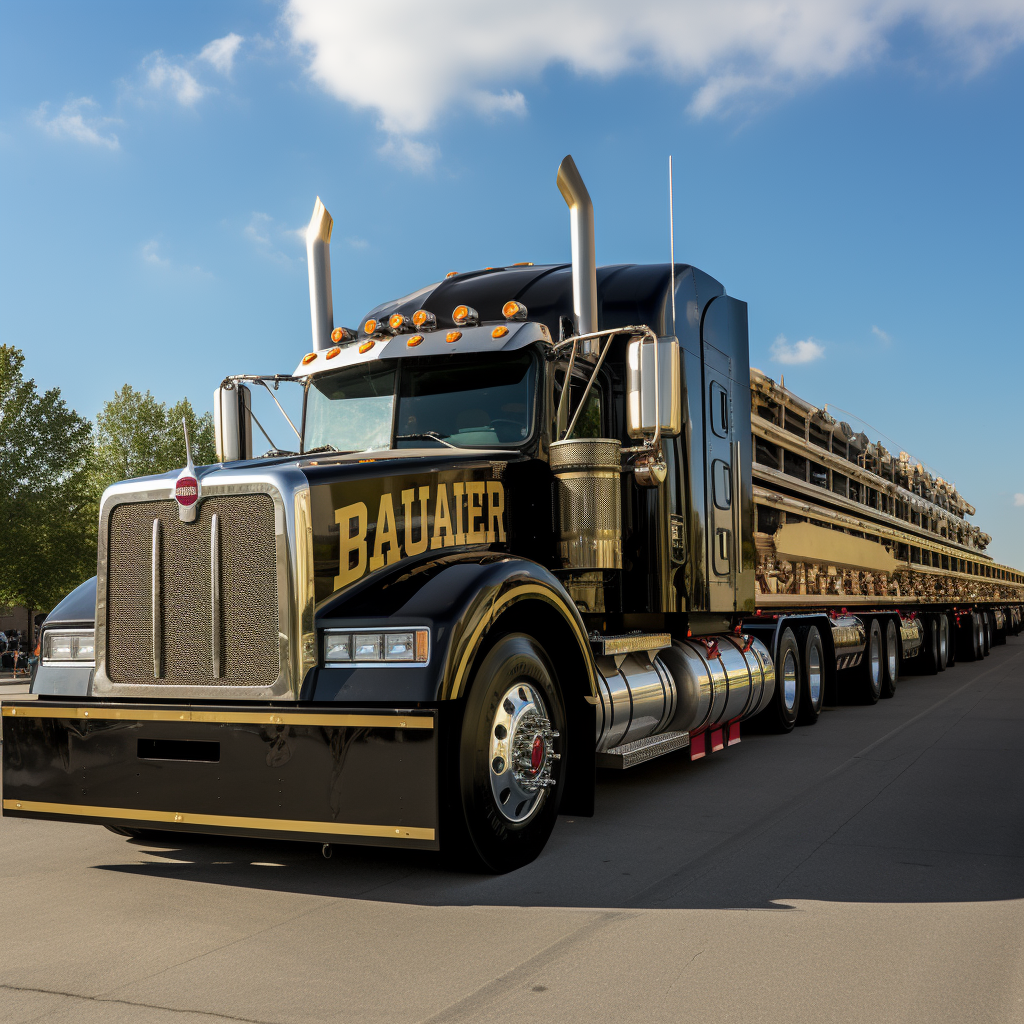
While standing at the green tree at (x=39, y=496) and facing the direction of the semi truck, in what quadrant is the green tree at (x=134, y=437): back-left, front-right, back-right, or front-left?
back-left

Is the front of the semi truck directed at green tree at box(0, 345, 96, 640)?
no

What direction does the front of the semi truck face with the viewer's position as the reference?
facing the viewer and to the left of the viewer

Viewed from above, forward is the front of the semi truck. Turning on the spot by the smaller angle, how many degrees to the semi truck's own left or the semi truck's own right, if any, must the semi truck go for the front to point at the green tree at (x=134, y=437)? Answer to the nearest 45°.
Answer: approximately 135° to the semi truck's own right
